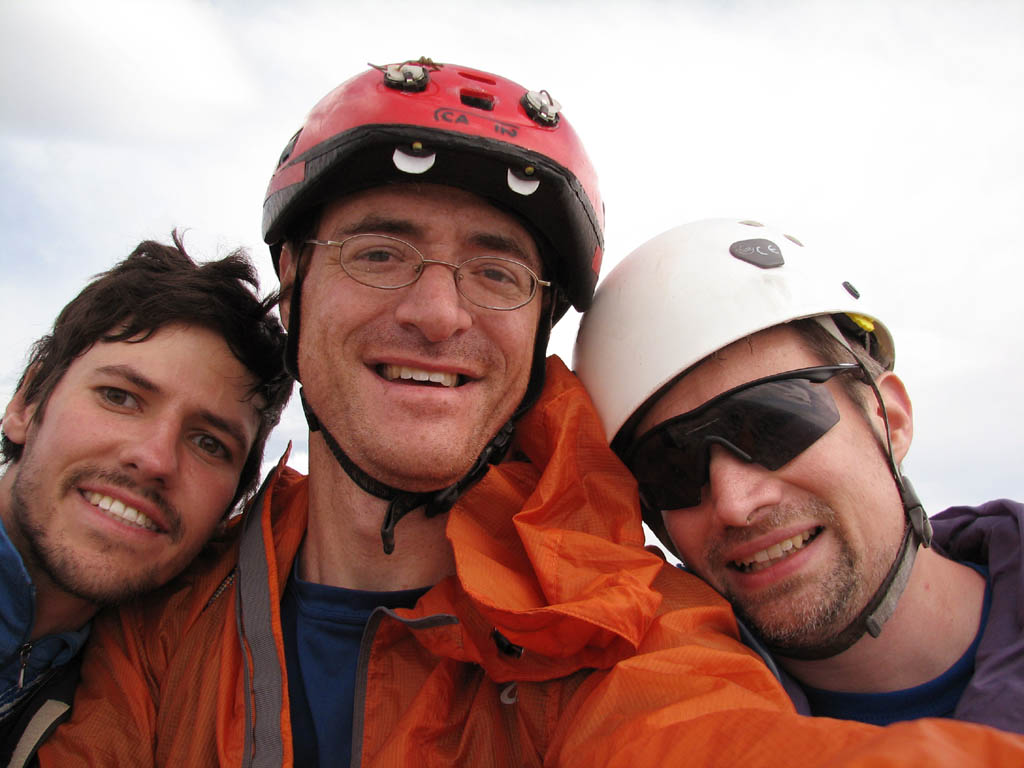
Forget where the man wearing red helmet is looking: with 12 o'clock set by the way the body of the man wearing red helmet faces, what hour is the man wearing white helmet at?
The man wearing white helmet is roughly at 9 o'clock from the man wearing red helmet.

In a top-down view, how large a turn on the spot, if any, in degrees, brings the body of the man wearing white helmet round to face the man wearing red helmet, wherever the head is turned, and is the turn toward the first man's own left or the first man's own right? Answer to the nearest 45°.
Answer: approximately 45° to the first man's own right

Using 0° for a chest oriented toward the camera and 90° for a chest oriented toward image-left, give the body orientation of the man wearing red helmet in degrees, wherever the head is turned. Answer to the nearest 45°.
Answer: approximately 0°

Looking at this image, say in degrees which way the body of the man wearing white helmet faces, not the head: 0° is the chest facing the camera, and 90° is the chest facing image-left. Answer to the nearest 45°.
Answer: approximately 45°
